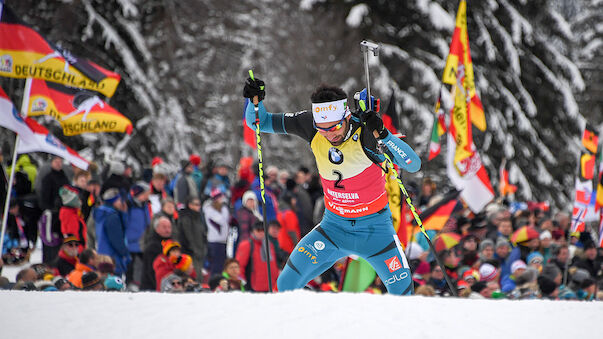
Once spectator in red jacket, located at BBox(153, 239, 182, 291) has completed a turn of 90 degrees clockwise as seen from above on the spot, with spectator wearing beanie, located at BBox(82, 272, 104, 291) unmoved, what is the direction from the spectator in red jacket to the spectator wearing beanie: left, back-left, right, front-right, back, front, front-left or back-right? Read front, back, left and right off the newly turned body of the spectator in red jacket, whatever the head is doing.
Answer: front-right
